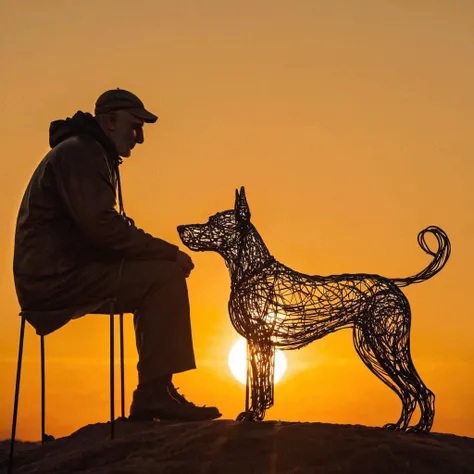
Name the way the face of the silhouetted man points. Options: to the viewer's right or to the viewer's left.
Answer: to the viewer's right

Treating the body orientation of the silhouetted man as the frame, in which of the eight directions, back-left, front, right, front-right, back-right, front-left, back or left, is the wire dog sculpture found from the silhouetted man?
front

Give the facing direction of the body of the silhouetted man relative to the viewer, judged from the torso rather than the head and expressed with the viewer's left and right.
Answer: facing to the right of the viewer

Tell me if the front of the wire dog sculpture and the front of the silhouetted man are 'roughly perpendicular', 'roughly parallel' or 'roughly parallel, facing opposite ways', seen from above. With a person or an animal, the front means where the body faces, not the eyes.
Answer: roughly parallel, facing opposite ways

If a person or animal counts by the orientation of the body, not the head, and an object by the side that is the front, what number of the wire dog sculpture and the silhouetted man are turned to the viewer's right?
1

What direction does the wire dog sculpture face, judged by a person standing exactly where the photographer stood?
facing to the left of the viewer

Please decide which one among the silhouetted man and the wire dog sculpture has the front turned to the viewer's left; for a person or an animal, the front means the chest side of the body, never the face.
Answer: the wire dog sculpture

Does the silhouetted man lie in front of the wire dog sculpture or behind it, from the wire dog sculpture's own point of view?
in front
